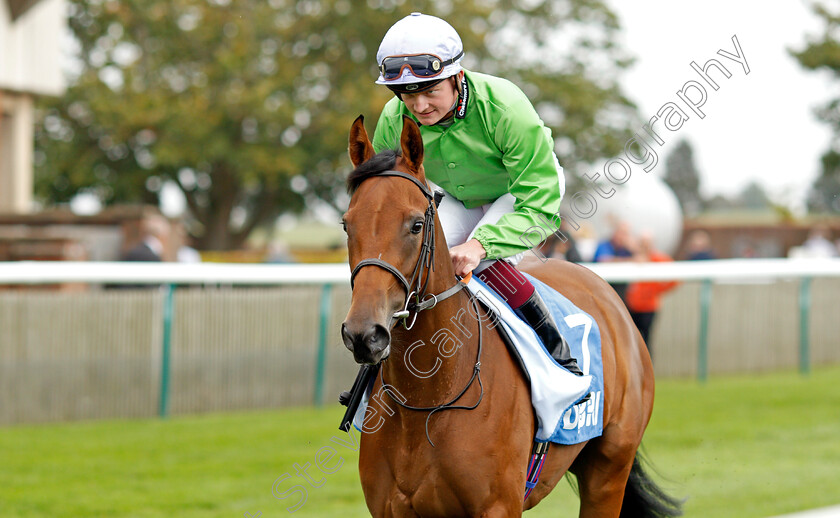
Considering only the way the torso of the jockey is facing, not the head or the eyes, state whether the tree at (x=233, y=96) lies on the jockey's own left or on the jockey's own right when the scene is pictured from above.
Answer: on the jockey's own right

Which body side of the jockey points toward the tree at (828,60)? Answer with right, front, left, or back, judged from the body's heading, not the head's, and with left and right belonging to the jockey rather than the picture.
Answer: back

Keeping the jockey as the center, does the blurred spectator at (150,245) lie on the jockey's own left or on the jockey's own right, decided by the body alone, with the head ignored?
on the jockey's own right

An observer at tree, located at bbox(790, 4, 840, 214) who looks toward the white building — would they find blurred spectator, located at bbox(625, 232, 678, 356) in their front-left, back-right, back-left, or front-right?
front-left

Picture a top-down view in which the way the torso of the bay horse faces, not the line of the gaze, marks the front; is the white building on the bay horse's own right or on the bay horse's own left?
on the bay horse's own right

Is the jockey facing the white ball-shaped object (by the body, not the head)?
no

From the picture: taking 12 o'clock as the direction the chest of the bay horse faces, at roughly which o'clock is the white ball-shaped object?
The white ball-shaped object is roughly at 5 o'clock from the bay horse.

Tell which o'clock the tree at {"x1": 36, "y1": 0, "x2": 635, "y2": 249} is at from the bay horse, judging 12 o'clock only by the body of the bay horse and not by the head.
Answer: The tree is roughly at 4 o'clock from the bay horse.

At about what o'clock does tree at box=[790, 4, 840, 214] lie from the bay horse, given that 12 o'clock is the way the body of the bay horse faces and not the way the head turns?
The tree is roughly at 5 o'clock from the bay horse.

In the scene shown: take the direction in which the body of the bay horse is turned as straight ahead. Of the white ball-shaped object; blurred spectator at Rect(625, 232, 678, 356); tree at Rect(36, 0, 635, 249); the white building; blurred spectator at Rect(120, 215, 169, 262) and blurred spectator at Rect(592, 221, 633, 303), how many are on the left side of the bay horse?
0

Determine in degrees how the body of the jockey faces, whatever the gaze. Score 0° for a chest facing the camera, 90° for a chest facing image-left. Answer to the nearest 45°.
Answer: approximately 45°

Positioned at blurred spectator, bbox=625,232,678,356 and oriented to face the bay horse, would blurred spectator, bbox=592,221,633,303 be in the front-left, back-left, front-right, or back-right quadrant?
back-right

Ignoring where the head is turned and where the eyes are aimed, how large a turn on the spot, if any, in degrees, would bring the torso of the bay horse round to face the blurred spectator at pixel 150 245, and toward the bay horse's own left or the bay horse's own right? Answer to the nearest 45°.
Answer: approximately 90° to the bay horse's own right

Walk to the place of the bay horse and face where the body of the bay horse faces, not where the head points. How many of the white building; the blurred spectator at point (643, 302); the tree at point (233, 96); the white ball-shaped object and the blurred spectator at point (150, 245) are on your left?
0

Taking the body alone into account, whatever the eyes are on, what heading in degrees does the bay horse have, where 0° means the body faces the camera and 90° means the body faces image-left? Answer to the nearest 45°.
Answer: approximately 45°
